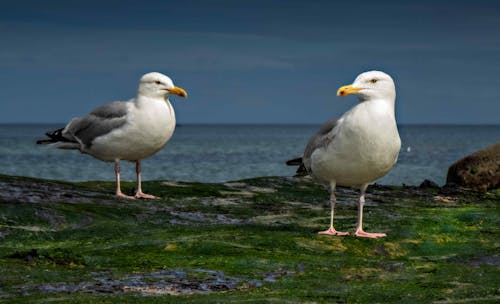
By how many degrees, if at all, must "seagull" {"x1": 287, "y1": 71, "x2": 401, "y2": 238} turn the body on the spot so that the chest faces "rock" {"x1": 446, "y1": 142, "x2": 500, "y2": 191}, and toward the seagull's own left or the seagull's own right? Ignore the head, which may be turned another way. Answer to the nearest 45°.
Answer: approximately 135° to the seagull's own left

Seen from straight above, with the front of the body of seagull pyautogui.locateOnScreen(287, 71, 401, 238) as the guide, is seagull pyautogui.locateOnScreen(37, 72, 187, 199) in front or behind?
behind

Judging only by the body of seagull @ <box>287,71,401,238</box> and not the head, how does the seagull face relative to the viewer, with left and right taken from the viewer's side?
facing the viewer and to the right of the viewer
